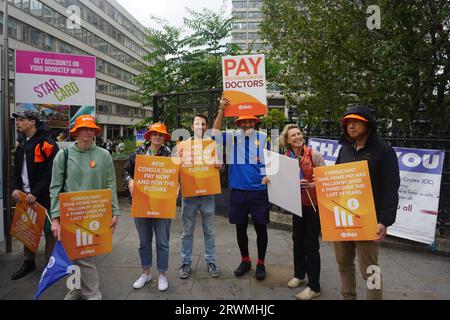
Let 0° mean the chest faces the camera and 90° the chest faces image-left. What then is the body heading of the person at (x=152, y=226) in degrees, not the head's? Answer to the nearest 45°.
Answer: approximately 0°

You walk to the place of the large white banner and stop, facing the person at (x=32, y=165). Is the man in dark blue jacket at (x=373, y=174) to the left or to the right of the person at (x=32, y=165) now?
left

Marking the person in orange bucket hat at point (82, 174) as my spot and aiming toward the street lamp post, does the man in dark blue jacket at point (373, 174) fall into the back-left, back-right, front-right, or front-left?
back-right

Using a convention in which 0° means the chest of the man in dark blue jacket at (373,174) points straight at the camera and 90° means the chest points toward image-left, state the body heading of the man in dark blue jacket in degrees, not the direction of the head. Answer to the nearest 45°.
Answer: approximately 45°

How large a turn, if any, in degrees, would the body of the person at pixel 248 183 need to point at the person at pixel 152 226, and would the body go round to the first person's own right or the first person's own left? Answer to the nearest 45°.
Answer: approximately 90° to the first person's own right
